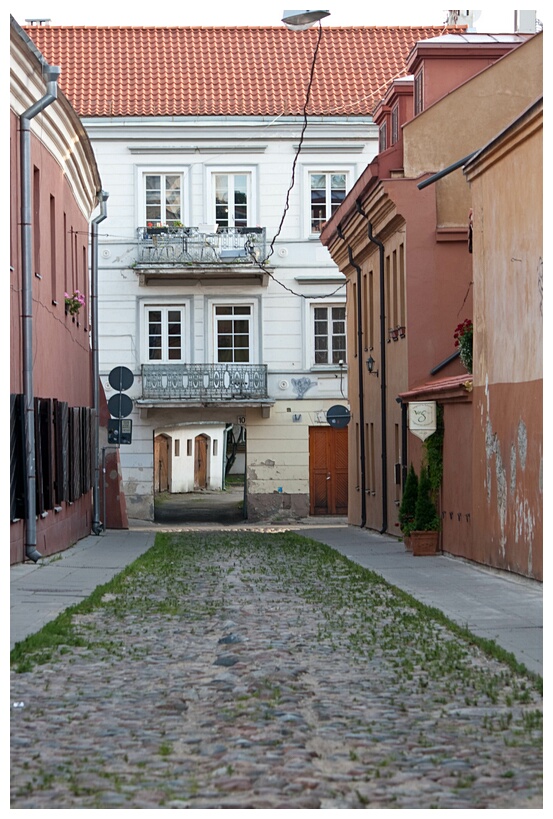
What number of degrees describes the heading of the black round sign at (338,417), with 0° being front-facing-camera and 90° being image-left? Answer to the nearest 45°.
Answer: approximately 0°

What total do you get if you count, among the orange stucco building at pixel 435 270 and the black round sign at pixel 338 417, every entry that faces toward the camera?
1

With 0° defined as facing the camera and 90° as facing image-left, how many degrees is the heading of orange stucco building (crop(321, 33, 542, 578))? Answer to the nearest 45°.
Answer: approximately 90°

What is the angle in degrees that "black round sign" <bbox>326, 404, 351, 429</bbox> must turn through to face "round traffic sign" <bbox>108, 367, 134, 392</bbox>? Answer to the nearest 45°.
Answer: approximately 45° to its right

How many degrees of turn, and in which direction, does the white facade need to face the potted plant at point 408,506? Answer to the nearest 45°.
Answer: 0° — it already faces it

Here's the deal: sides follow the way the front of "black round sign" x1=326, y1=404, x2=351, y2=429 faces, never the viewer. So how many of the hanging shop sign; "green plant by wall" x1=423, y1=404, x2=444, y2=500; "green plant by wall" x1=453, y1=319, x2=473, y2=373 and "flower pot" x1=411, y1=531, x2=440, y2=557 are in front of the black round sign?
4

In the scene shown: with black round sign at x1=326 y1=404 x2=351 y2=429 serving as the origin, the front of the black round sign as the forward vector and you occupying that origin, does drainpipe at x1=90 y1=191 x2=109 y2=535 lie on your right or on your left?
on your right

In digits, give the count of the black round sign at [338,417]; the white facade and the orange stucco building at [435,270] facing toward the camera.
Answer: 2

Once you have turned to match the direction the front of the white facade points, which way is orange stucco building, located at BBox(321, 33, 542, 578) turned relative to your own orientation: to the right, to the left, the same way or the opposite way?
to the right
